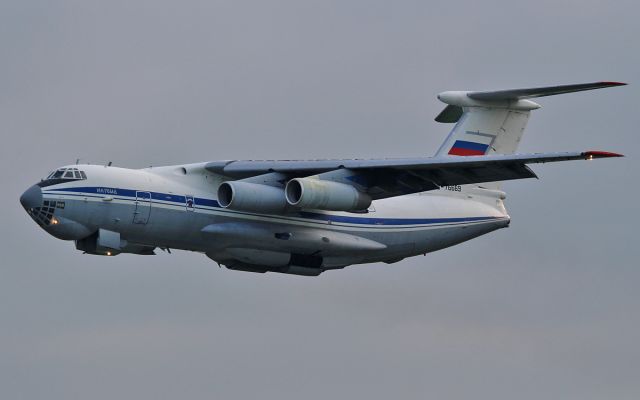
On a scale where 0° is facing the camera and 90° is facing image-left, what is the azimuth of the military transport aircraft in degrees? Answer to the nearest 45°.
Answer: approximately 45°
